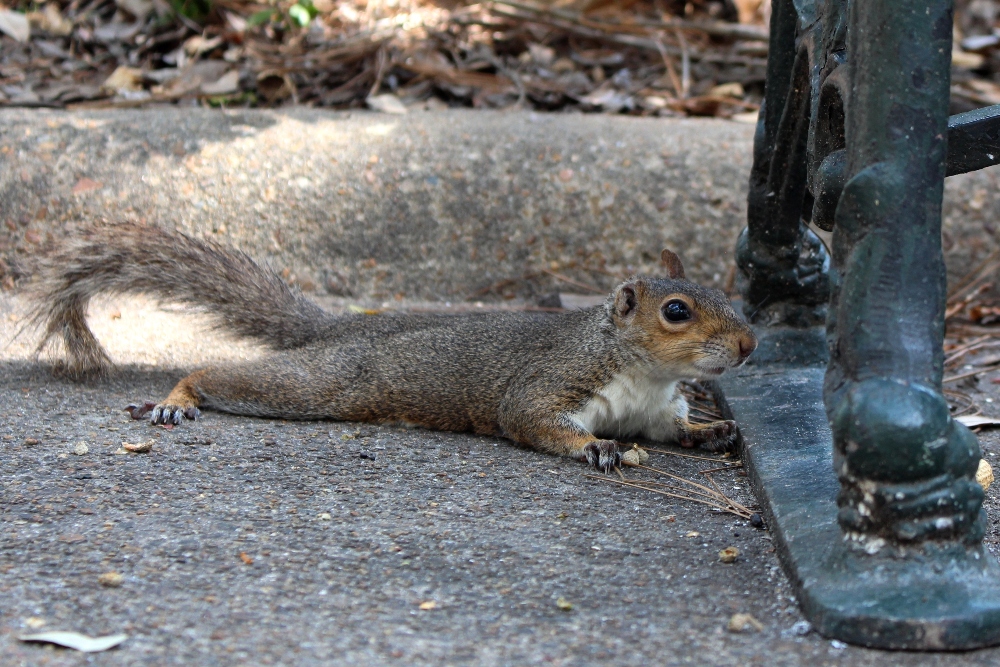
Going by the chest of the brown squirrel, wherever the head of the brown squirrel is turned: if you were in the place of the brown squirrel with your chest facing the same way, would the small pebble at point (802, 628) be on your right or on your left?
on your right

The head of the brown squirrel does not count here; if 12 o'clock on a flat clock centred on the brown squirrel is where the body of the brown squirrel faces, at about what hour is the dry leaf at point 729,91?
The dry leaf is roughly at 10 o'clock from the brown squirrel.

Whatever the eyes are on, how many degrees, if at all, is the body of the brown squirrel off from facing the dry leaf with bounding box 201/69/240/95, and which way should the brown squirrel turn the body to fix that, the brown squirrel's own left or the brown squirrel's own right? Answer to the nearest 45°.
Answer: approximately 90° to the brown squirrel's own left

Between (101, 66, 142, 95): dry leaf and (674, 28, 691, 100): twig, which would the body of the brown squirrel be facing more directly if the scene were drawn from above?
the twig

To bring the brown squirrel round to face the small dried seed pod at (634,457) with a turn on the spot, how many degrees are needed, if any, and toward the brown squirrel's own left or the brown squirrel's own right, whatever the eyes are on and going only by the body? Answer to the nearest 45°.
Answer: approximately 45° to the brown squirrel's own right

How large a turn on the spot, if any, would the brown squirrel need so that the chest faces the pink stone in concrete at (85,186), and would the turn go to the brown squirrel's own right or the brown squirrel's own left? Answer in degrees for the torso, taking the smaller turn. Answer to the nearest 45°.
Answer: approximately 135° to the brown squirrel's own left

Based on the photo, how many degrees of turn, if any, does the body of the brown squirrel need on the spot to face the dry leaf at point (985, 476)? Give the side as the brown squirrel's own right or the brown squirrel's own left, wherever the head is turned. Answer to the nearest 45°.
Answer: approximately 45° to the brown squirrel's own right

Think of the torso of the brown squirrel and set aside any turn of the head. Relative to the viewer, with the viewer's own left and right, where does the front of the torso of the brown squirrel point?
facing to the right of the viewer

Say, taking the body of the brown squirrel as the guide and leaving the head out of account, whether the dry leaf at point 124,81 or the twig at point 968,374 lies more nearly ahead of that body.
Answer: the twig

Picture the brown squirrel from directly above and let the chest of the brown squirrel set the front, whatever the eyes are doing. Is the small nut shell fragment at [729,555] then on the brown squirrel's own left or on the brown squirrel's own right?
on the brown squirrel's own right

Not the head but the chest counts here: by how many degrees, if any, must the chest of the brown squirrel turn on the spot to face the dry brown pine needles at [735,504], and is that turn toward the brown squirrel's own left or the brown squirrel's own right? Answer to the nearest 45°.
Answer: approximately 45° to the brown squirrel's own right

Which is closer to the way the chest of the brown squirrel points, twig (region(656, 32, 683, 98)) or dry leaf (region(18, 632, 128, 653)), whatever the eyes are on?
the twig

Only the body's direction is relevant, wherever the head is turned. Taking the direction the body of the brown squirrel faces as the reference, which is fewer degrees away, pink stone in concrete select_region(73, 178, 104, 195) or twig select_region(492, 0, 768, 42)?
the twig

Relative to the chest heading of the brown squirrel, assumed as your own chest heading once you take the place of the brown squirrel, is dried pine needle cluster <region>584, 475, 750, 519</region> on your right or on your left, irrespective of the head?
on your right

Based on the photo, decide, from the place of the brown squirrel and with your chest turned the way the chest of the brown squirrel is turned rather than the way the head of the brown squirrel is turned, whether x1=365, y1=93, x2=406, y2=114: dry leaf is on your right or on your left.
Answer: on your left
